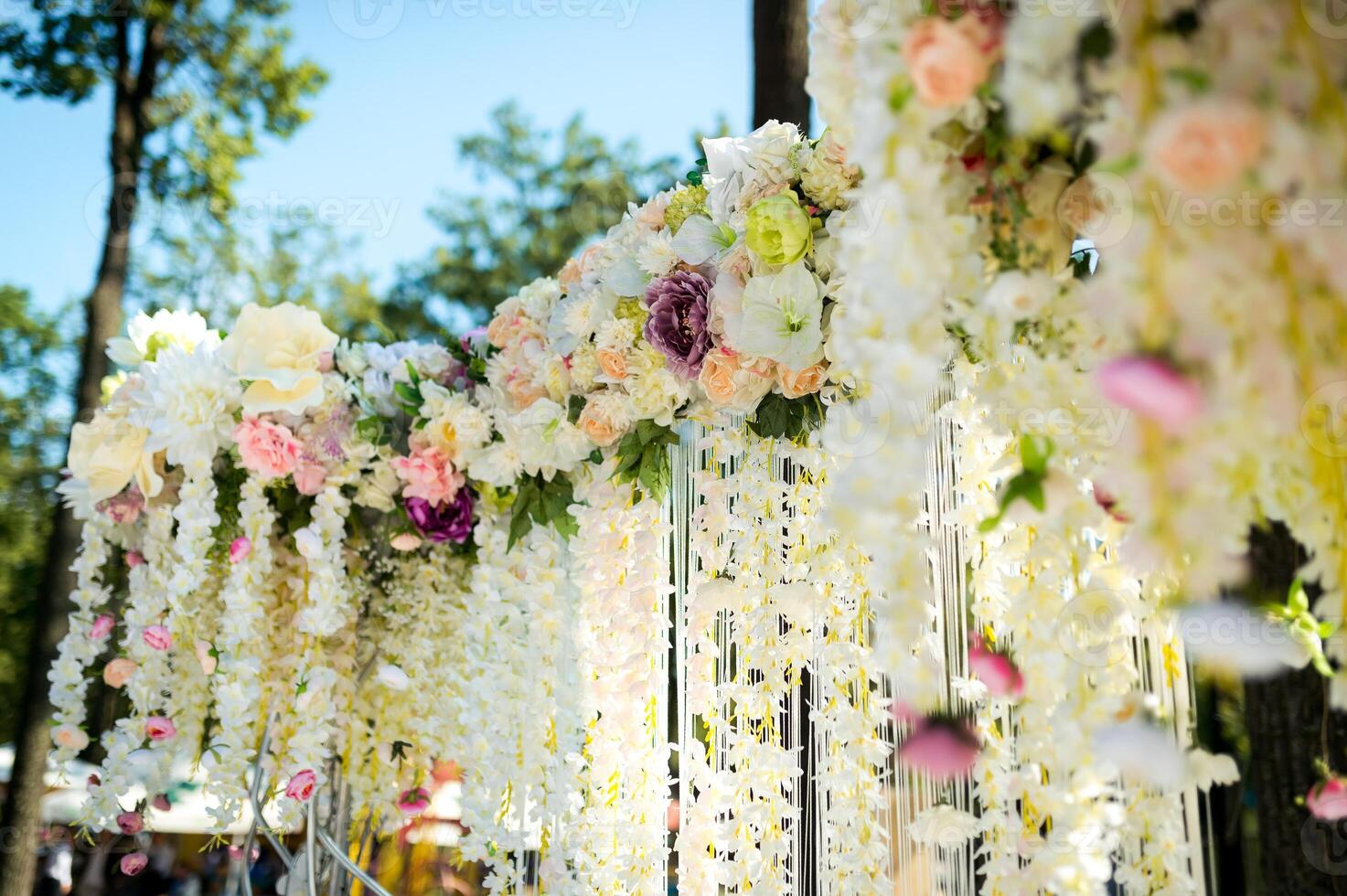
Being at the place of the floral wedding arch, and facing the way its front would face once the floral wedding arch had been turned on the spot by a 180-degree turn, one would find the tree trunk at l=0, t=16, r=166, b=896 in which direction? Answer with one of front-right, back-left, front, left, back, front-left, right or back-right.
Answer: left

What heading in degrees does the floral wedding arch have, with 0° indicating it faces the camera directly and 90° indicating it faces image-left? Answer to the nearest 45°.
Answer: approximately 45°

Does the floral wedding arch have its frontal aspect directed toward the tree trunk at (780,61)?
no
